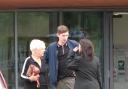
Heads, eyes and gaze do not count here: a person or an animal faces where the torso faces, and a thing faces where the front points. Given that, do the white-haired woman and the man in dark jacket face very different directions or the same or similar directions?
same or similar directions

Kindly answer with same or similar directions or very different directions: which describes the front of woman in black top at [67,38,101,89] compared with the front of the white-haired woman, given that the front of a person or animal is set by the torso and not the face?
very different directions

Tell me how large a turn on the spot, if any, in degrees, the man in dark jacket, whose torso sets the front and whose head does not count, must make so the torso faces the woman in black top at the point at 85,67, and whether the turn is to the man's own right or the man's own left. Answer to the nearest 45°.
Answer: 0° — they already face them

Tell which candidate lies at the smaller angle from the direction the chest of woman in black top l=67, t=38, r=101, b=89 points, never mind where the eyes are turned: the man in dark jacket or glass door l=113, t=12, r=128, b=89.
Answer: the man in dark jacket

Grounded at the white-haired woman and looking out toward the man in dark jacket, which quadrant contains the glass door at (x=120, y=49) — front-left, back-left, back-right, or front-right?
front-left

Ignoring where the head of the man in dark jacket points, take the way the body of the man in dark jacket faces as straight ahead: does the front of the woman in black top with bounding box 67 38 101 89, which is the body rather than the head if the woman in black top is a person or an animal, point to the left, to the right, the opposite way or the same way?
the opposite way

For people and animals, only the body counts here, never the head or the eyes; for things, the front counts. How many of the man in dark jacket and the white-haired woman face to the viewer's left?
0

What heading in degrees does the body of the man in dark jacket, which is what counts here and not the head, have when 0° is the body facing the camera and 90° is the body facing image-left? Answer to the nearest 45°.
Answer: approximately 315°

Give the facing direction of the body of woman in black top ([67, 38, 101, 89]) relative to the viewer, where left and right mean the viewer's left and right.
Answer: facing away from the viewer and to the left of the viewer

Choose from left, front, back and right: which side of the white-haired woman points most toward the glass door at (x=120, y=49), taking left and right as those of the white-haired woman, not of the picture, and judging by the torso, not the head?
left
